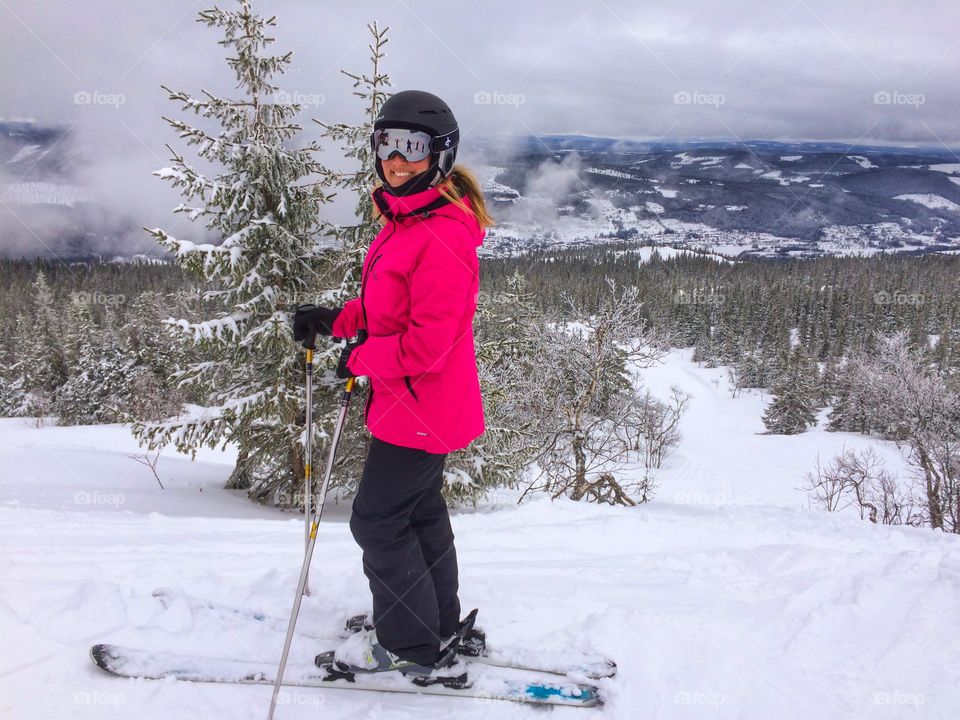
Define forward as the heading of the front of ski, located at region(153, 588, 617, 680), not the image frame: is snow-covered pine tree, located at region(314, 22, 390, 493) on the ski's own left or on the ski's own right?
on the ski's own right

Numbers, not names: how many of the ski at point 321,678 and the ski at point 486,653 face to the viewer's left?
2

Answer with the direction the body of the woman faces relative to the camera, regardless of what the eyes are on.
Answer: to the viewer's left

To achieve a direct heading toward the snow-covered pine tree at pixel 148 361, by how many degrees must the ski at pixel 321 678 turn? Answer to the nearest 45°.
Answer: approximately 90° to its right

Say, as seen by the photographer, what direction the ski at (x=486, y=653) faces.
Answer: facing to the left of the viewer

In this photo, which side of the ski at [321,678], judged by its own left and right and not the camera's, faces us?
left

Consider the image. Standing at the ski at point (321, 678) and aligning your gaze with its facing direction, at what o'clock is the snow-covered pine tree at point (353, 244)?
The snow-covered pine tree is roughly at 3 o'clock from the ski.
